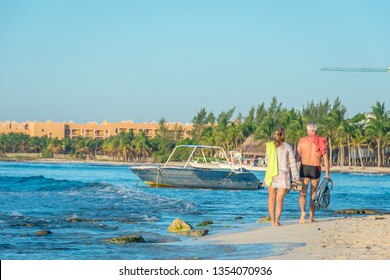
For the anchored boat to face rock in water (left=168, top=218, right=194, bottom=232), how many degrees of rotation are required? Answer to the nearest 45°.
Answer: approximately 90° to its left

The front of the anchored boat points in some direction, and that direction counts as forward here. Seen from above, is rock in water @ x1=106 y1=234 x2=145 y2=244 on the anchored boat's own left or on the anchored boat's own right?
on the anchored boat's own left

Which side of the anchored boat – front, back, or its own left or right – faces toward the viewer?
left

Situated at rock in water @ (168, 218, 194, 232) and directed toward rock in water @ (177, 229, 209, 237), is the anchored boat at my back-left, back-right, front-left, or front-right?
back-left

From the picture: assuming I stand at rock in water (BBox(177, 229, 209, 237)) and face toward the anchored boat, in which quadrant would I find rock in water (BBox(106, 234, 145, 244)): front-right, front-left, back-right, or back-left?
back-left

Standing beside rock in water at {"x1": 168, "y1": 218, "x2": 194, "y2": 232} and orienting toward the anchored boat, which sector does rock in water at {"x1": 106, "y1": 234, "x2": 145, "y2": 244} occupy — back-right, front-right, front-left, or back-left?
back-left

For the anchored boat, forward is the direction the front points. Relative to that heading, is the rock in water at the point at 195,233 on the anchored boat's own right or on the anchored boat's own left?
on the anchored boat's own left
